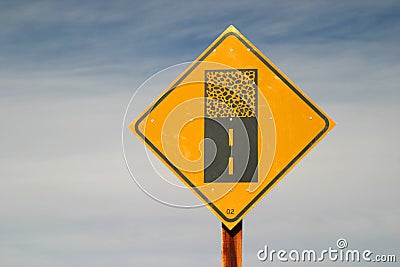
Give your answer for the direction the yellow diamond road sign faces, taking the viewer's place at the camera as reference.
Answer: facing the viewer
